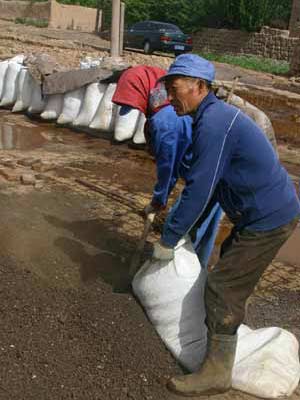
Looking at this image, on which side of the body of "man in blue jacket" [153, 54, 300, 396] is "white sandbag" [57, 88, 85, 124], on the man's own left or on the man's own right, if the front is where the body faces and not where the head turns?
on the man's own right

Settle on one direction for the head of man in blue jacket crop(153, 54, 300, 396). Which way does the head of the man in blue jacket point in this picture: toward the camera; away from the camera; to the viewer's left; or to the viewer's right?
to the viewer's left

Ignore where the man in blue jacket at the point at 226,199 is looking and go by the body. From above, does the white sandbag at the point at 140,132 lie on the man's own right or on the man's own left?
on the man's own right

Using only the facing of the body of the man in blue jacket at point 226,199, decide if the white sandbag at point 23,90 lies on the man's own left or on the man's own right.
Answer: on the man's own right

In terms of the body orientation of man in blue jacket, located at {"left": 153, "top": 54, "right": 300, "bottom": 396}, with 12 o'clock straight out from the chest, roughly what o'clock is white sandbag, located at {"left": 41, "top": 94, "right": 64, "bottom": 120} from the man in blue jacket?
The white sandbag is roughly at 2 o'clock from the man in blue jacket.

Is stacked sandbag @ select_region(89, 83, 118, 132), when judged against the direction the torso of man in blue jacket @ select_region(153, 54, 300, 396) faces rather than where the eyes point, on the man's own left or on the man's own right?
on the man's own right

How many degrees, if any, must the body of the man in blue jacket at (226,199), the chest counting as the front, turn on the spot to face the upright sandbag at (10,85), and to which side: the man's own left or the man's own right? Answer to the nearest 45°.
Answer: approximately 45° to the man's own right

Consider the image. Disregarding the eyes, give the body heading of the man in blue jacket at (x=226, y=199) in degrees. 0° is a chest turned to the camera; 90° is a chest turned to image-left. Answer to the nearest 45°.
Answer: approximately 90°
